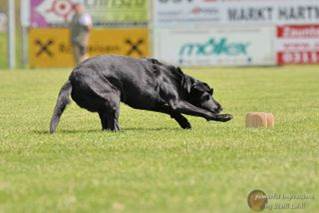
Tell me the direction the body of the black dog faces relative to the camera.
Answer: to the viewer's right

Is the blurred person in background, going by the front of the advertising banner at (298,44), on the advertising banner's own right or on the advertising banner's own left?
on the advertising banner's own right

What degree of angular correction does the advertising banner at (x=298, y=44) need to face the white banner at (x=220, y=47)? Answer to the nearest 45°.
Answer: approximately 90° to its right

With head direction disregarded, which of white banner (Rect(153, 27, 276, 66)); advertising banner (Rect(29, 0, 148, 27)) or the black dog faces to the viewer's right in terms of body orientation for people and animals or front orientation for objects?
the black dog

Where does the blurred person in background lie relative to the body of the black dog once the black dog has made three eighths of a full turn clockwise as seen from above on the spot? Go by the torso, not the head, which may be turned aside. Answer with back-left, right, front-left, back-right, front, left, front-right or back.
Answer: back-right

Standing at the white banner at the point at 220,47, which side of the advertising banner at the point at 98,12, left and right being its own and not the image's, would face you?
left
